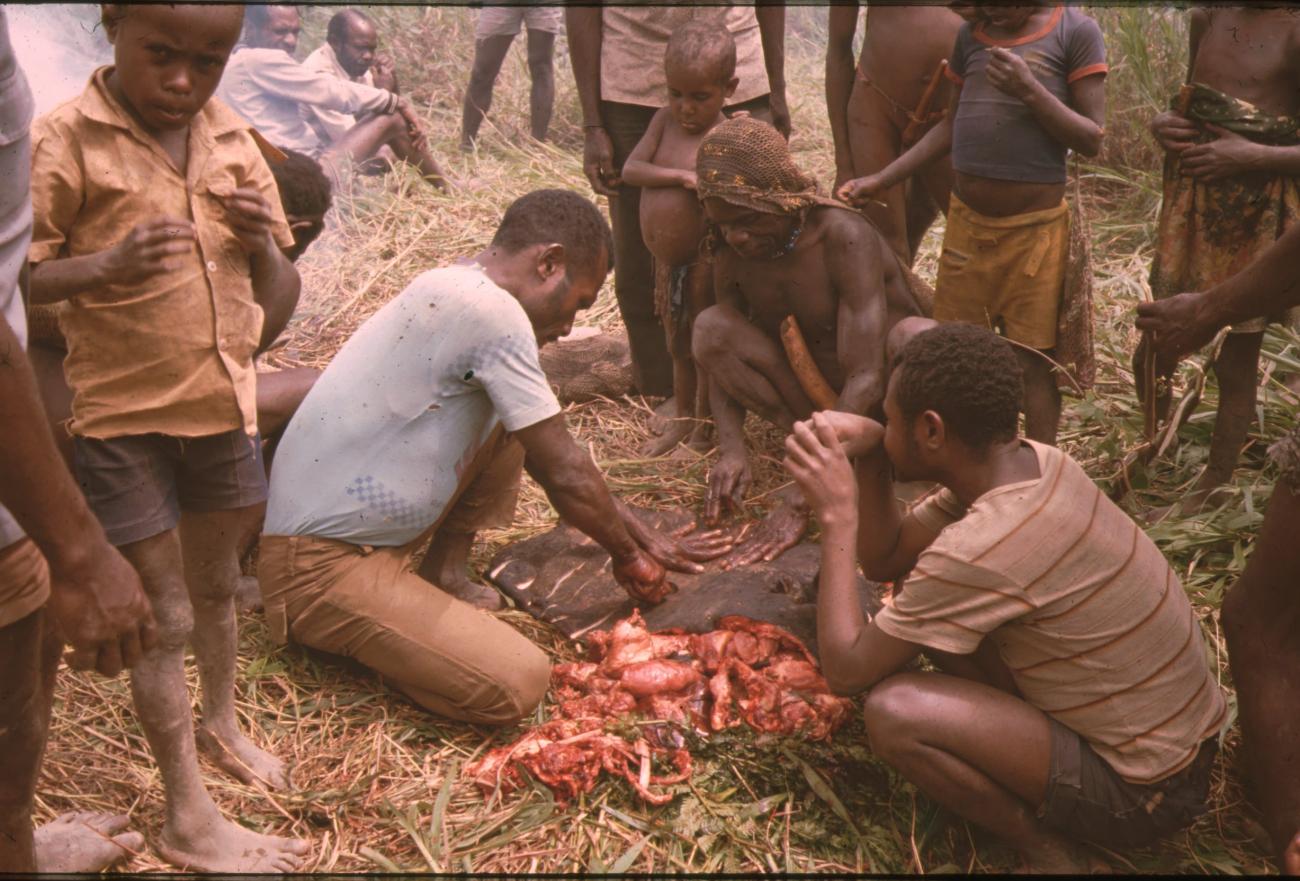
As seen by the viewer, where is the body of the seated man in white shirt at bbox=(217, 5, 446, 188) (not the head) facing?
to the viewer's right

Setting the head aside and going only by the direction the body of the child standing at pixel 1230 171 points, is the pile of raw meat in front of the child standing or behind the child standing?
in front

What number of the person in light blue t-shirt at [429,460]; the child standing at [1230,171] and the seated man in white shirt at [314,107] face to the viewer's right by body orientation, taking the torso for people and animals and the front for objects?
2

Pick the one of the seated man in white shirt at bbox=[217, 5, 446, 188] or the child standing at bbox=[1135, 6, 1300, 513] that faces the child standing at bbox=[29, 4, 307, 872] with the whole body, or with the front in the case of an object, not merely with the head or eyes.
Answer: the child standing at bbox=[1135, 6, 1300, 513]

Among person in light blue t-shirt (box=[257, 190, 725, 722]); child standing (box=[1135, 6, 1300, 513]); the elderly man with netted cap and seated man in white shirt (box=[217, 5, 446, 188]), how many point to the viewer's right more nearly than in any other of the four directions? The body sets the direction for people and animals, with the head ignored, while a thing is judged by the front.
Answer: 2

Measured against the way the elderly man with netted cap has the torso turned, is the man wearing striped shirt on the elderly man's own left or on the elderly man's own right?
on the elderly man's own left

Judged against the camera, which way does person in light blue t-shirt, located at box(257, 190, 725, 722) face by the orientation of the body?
to the viewer's right

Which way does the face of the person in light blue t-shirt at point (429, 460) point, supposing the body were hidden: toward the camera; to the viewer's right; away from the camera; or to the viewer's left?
to the viewer's right

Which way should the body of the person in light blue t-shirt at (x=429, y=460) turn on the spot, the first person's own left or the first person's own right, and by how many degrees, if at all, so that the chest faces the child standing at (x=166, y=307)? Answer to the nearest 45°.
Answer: approximately 135° to the first person's own right

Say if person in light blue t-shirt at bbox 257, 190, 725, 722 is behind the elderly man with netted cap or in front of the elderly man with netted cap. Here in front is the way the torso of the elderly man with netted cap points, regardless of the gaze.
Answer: in front

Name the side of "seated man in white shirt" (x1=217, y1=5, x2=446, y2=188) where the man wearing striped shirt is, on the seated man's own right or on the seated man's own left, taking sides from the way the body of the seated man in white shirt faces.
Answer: on the seated man's own right

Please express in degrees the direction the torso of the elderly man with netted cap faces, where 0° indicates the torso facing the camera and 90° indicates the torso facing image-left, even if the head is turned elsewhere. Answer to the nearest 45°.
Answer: approximately 45°

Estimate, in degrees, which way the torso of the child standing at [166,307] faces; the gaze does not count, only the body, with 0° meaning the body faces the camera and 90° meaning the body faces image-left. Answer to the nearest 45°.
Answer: approximately 315°

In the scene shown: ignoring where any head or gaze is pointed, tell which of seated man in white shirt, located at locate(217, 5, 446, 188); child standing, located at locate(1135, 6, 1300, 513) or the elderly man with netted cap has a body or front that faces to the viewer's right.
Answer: the seated man in white shirt
